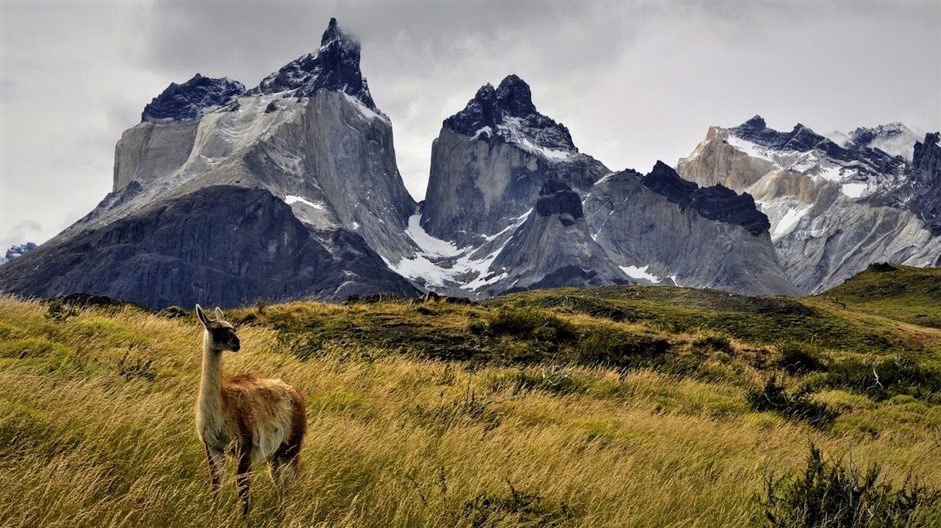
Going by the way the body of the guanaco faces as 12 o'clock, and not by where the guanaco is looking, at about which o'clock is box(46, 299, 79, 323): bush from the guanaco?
The bush is roughly at 4 o'clock from the guanaco.

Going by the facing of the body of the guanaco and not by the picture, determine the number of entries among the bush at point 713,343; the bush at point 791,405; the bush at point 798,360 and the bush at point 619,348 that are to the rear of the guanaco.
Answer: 4

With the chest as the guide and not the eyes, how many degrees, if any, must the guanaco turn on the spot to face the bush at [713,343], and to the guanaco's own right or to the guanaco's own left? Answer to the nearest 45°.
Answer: approximately 180°

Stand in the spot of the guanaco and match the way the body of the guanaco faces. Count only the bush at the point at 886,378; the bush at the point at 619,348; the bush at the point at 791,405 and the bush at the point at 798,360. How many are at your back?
4

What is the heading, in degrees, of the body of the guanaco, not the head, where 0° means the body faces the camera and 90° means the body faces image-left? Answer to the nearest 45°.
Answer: approximately 45°

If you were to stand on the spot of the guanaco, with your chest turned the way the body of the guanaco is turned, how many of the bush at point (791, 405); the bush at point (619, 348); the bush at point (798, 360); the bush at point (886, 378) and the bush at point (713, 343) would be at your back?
5

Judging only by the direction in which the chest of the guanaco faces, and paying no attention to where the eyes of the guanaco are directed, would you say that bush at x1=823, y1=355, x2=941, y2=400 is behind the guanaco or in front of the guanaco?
behind

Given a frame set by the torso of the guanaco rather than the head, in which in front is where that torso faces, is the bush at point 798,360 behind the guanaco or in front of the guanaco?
behind

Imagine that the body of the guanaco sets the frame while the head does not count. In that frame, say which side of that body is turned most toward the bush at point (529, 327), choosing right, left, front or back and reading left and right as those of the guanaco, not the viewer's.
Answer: back

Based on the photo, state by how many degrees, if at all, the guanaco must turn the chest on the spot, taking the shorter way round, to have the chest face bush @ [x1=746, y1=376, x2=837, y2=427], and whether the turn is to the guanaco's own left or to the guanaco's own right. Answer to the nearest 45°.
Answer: approximately 180°

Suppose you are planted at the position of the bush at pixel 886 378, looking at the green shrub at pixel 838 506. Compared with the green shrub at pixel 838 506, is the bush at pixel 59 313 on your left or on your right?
right

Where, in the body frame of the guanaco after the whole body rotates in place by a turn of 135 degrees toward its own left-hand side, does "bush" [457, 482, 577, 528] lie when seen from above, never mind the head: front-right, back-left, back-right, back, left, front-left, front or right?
front

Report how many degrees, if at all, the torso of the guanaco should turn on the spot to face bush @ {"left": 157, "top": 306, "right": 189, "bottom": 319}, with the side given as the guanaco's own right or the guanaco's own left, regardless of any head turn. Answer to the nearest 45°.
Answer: approximately 135° to the guanaco's own right

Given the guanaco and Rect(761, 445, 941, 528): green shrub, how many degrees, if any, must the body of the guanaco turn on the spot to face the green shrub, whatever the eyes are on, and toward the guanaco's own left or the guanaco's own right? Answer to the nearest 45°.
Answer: approximately 135° to the guanaco's own left

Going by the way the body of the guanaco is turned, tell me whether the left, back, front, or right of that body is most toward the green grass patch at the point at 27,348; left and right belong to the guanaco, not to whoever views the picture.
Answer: right
